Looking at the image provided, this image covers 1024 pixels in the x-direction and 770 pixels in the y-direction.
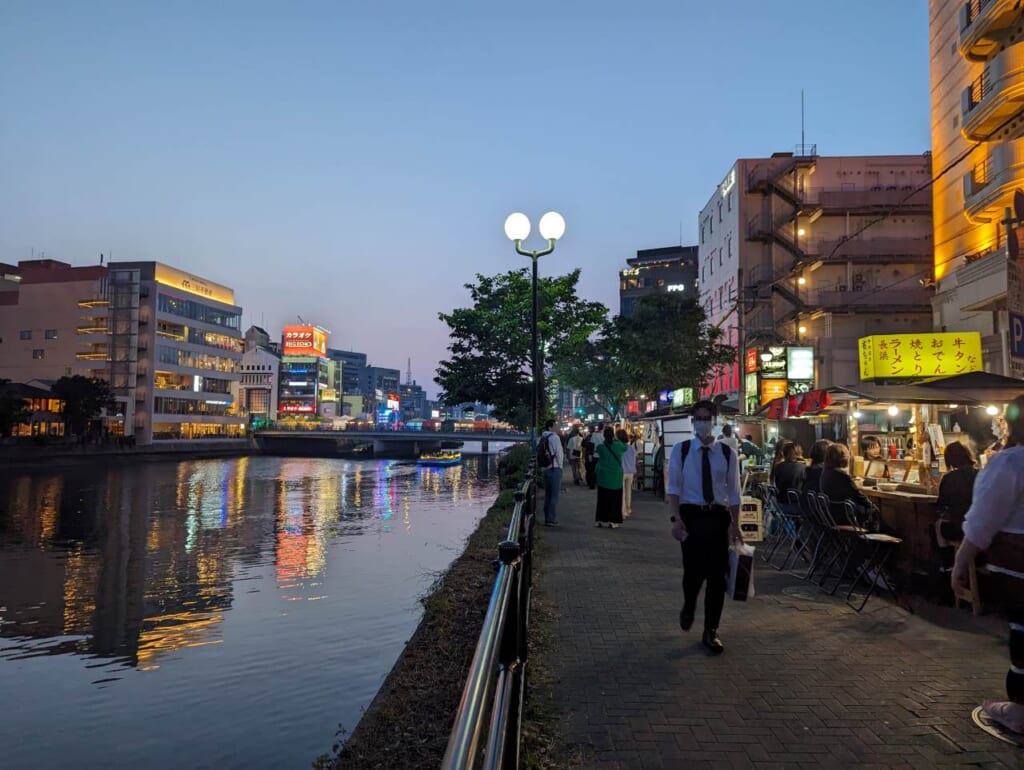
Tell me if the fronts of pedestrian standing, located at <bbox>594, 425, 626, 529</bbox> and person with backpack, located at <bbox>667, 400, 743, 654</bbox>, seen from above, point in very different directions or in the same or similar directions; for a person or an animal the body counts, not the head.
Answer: very different directions

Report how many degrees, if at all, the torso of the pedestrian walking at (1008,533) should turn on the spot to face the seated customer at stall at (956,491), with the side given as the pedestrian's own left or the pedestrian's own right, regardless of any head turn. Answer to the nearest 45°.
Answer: approximately 45° to the pedestrian's own right

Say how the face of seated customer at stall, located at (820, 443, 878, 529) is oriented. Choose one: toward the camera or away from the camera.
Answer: away from the camera

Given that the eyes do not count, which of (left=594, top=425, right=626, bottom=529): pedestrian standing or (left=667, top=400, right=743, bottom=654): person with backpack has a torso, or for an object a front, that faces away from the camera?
the pedestrian standing

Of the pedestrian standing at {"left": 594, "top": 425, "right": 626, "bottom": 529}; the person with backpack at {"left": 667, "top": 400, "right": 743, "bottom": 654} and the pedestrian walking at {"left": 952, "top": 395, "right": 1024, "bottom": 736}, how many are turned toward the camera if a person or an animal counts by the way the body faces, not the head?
1

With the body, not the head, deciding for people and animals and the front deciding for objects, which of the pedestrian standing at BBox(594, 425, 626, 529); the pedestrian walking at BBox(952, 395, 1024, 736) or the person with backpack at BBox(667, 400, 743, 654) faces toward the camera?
the person with backpack

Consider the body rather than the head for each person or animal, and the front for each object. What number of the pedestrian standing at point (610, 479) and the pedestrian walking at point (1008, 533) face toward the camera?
0

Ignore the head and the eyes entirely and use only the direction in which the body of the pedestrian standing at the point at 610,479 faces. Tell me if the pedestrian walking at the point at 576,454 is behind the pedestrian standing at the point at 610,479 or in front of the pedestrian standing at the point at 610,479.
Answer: in front

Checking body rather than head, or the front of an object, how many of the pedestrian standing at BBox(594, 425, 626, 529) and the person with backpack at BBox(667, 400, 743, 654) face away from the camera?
1

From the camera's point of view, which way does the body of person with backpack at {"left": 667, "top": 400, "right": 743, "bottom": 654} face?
toward the camera

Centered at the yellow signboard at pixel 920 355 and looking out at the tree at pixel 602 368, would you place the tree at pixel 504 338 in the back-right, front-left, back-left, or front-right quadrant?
front-left

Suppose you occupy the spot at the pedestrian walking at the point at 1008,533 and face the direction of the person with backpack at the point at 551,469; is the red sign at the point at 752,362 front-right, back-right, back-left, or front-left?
front-right

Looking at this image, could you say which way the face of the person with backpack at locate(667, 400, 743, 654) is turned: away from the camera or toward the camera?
toward the camera

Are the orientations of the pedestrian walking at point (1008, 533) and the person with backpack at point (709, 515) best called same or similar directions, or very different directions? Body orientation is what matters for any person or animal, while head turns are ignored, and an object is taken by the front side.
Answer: very different directions

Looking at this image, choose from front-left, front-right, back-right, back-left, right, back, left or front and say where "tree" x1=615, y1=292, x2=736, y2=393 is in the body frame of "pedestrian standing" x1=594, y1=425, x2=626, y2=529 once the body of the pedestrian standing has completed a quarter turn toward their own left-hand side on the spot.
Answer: right

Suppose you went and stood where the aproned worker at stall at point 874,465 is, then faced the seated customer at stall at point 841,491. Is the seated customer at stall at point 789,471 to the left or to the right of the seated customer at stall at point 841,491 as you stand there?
right

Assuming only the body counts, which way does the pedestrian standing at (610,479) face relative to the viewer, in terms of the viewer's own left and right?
facing away from the viewer

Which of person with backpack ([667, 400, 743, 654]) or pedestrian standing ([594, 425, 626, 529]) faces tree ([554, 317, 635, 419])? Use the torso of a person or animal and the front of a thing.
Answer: the pedestrian standing
